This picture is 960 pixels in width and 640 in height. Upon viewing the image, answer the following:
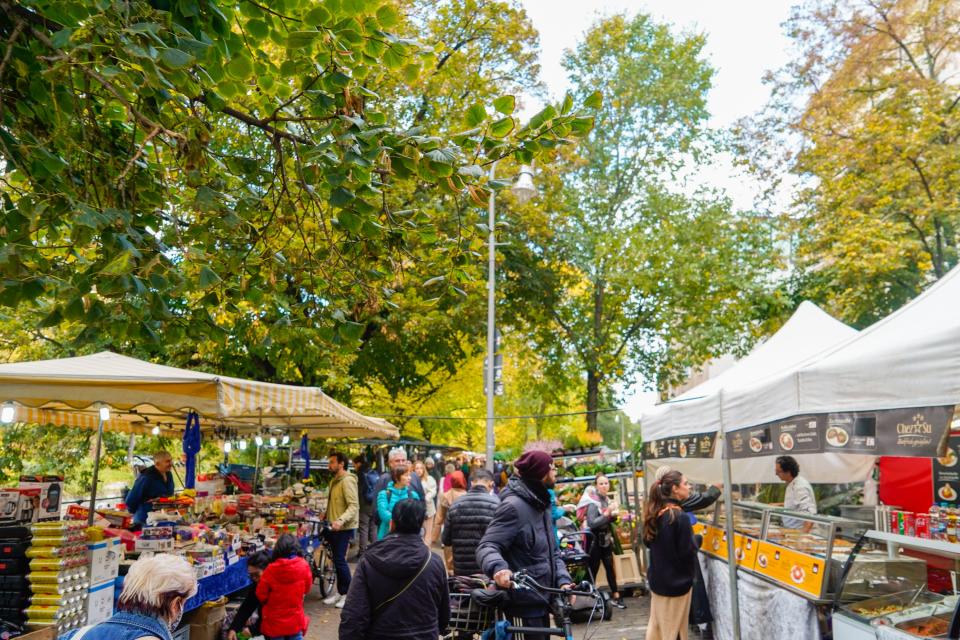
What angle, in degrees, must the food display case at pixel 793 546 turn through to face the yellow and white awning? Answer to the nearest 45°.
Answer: approximately 45° to its right

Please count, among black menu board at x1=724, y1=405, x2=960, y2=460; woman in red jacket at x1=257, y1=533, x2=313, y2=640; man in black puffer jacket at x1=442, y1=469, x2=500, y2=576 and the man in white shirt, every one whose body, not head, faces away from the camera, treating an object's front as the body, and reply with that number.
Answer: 2

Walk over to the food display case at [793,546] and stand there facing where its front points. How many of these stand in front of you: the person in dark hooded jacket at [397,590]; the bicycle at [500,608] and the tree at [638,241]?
2

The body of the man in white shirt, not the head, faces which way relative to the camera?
to the viewer's left

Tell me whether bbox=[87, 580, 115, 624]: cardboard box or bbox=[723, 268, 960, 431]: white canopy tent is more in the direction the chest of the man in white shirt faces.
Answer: the cardboard box

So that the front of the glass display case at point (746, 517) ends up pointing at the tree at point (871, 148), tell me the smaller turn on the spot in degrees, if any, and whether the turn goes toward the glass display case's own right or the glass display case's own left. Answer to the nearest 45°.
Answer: approximately 135° to the glass display case's own right

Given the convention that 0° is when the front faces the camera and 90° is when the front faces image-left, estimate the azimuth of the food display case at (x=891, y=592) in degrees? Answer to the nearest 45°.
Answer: approximately 45°

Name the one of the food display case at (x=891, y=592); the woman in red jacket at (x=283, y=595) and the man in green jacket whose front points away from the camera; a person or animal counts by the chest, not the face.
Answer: the woman in red jacket

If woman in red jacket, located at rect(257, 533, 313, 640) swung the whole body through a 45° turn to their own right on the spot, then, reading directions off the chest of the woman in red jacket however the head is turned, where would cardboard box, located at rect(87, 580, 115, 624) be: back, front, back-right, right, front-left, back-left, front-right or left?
back-left

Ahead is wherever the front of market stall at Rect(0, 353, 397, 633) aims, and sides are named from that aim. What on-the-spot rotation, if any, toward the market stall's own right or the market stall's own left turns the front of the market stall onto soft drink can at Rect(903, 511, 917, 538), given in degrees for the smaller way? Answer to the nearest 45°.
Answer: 0° — it already faces it

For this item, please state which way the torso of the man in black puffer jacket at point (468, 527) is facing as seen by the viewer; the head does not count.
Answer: away from the camera

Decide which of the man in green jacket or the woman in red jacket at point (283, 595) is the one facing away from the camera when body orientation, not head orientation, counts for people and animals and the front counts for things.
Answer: the woman in red jacket

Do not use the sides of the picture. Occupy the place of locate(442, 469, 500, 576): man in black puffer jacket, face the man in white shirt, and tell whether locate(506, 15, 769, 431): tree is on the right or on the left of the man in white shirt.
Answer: left

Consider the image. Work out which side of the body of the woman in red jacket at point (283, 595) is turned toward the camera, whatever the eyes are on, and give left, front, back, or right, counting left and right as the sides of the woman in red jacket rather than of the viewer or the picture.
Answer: back

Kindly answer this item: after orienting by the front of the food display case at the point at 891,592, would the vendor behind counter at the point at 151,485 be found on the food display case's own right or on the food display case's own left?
on the food display case's own right

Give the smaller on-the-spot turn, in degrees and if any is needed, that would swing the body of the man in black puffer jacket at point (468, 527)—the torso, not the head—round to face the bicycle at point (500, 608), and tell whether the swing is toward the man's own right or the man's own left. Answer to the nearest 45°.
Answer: approximately 180°

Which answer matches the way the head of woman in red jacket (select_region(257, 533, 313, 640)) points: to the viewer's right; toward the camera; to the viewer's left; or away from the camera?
away from the camera

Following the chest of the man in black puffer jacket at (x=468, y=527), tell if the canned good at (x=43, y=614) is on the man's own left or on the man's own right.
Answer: on the man's own left
